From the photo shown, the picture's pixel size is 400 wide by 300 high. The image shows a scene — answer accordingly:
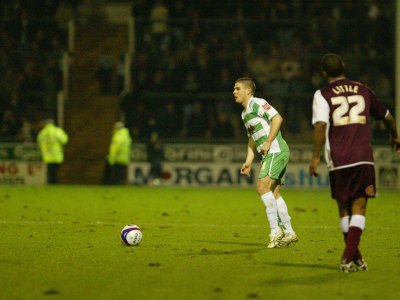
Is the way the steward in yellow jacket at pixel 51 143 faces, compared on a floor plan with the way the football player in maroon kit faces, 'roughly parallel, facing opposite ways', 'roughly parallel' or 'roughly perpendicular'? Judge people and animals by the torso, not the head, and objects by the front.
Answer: roughly parallel

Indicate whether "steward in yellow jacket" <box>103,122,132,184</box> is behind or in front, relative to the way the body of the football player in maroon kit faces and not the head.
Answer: in front

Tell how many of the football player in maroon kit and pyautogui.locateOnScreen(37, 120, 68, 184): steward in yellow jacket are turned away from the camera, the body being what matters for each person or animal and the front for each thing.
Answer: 2

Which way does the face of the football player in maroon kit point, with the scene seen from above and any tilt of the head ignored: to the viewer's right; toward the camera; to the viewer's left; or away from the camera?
away from the camera

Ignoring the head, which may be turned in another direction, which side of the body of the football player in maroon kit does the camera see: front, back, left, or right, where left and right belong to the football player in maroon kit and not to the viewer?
back

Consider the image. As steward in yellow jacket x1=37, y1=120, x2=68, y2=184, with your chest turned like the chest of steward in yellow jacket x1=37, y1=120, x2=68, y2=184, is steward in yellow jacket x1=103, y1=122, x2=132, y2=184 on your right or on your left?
on your right

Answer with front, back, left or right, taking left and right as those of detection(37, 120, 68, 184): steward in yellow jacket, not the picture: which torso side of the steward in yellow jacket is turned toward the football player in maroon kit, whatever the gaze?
back

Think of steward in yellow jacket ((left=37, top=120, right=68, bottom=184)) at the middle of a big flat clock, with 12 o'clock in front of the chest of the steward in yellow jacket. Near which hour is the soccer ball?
The soccer ball is roughly at 6 o'clock from the steward in yellow jacket.

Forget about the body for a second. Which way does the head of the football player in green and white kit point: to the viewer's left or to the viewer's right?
to the viewer's left

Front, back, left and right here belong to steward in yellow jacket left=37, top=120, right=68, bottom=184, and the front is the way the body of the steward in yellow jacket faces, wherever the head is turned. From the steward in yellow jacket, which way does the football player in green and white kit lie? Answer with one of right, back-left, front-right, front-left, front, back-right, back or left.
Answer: back

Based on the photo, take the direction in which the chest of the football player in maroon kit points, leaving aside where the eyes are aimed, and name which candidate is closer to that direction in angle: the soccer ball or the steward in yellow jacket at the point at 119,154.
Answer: the steward in yellow jacket

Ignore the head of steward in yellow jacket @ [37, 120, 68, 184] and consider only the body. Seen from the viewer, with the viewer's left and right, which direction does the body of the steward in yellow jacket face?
facing away from the viewer

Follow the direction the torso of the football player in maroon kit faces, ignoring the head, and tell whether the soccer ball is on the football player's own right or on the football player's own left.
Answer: on the football player's own left

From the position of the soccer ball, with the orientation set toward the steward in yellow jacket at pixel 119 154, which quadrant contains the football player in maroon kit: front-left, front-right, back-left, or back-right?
back-right
